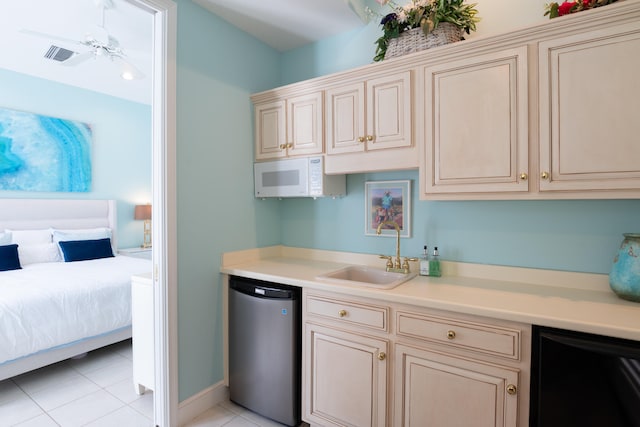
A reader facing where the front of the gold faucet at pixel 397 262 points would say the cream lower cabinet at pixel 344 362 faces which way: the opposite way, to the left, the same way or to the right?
the same way

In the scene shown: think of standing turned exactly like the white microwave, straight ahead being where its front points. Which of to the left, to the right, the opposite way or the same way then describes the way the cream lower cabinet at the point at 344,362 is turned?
the same way

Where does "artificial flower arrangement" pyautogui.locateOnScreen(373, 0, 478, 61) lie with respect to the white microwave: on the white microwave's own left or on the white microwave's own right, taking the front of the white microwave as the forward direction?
on the white microwave's own left

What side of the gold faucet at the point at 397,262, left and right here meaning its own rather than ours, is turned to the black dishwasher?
left

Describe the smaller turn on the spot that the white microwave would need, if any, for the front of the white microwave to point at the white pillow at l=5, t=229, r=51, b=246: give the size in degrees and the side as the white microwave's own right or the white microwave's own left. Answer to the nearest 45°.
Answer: approximately 90° to the white microwave's own right

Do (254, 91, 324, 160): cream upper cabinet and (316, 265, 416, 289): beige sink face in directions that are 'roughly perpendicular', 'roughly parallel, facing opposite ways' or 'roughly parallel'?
roughly parallel

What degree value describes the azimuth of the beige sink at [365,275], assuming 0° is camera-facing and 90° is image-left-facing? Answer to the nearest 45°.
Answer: approximately 45°

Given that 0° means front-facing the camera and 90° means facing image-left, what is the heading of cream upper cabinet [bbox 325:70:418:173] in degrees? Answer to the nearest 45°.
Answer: approximately 45°

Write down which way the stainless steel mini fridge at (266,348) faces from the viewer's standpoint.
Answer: facing the viewer and to the left of the viewer

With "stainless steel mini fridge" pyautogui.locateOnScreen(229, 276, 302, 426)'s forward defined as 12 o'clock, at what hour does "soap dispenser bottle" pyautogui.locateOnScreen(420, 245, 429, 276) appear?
The soap dispenser bottle is roughly at 8 o'clock from the stainless steel mini fridge.

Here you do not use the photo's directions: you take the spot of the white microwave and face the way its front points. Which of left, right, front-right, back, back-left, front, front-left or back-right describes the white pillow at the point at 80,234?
right

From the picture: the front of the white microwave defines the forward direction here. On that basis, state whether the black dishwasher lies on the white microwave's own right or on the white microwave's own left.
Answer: on the white microwave's own left

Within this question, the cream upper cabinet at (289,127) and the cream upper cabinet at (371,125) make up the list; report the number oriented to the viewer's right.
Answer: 0

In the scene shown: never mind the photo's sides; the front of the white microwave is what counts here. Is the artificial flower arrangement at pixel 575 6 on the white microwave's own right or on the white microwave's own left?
on the white microwave's own left

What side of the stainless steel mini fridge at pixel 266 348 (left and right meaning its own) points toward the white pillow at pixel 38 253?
right

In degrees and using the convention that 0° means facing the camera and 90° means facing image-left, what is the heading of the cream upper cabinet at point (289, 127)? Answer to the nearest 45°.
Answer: approximately 45°

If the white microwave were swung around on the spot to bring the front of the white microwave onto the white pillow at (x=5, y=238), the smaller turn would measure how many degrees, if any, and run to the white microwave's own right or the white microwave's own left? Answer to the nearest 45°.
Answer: approximately 90° to the white microwave's own right

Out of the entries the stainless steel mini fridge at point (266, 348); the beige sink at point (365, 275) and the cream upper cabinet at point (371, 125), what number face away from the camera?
0
